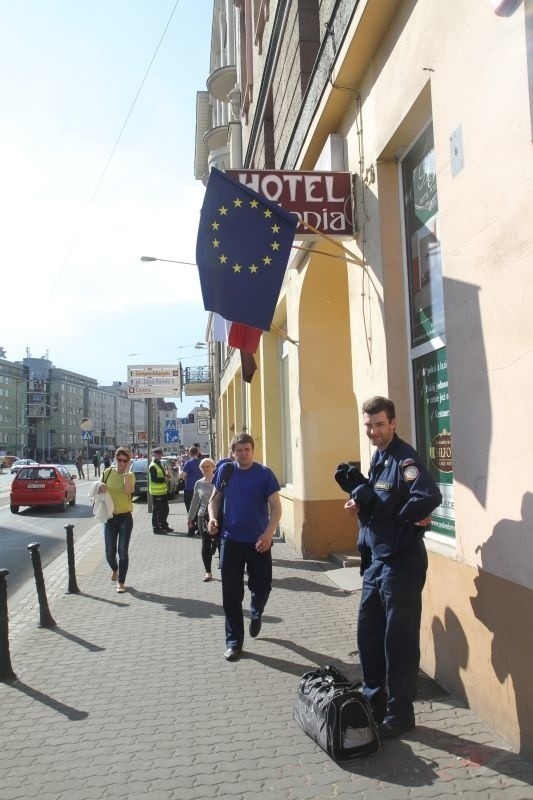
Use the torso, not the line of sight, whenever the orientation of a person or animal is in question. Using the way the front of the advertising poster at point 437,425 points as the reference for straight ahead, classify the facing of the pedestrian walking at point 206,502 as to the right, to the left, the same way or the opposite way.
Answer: to the left

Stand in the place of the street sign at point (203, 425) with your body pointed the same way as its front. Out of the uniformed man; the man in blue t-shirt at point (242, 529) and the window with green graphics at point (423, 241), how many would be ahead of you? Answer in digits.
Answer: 3

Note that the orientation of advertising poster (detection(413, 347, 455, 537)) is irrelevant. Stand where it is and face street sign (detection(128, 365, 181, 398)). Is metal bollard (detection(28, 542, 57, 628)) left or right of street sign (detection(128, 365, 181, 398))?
left

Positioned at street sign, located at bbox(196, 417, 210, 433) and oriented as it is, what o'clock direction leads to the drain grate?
The drain grate is roughly at 12 o'clock from the street sign.
